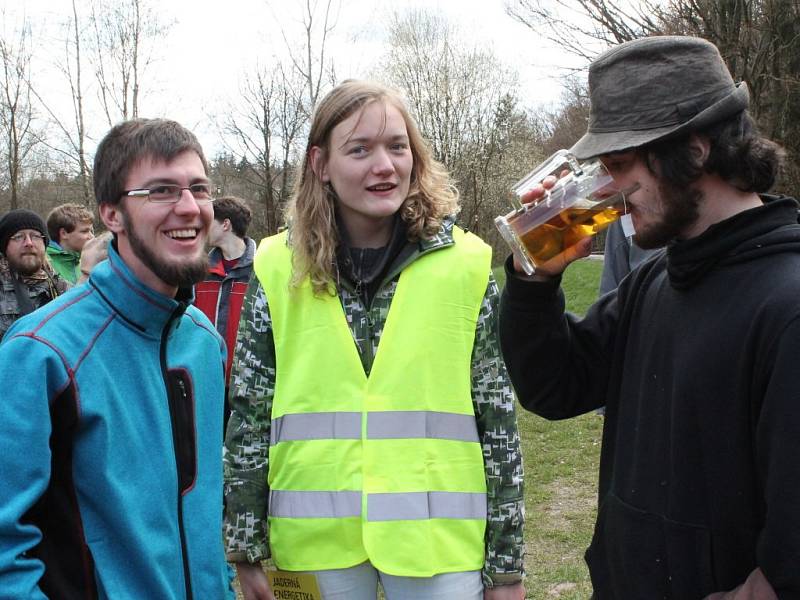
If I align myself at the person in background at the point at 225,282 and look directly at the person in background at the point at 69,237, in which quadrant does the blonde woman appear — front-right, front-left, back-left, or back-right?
back-left

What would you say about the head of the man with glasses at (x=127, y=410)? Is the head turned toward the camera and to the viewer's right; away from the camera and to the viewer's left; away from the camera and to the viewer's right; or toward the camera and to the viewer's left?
toward the camera and to the viewer's right

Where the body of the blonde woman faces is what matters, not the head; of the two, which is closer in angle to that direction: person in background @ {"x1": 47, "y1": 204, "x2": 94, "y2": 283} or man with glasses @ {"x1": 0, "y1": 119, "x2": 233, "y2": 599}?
the man with glasses

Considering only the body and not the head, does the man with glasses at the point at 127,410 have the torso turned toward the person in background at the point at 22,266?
no

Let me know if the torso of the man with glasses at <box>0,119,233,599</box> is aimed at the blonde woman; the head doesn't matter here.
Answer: no

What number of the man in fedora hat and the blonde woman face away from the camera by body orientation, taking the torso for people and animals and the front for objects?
0

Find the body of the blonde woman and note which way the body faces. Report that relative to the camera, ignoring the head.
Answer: toward the camera

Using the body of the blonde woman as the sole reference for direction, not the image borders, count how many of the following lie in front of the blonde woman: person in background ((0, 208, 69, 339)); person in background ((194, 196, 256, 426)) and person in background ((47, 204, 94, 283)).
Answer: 0

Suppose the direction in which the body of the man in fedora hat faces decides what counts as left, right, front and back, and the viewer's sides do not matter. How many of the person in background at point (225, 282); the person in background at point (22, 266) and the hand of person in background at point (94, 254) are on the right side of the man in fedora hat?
3

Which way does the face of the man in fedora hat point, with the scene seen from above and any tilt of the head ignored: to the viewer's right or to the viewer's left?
to the viewer's left

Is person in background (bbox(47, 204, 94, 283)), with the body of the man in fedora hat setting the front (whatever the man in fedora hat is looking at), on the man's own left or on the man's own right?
on the man's own right

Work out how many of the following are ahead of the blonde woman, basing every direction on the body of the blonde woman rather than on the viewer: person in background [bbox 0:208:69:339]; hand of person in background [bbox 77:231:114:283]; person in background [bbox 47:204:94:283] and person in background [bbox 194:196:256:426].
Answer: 0

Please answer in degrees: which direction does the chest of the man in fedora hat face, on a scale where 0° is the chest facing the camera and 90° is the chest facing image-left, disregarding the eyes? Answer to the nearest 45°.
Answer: approximately 45°

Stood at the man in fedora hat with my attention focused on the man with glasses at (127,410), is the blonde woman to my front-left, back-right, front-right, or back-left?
front-right

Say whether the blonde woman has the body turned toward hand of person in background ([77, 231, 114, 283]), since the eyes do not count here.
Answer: no

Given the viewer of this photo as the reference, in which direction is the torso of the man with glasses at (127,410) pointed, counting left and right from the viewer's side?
facing the viewer and to the right of the viewer
